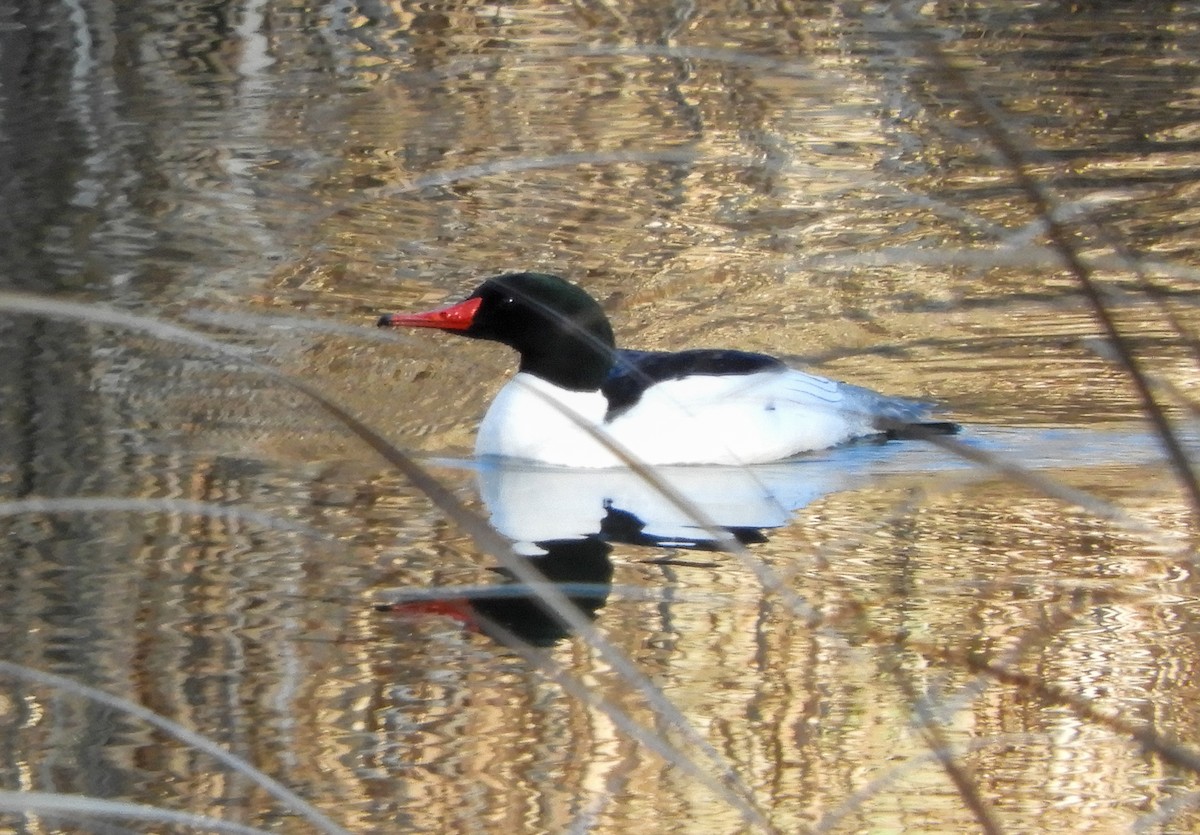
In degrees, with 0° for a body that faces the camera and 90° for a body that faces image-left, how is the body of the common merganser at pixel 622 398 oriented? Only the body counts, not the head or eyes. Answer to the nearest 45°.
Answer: approximately 90°
